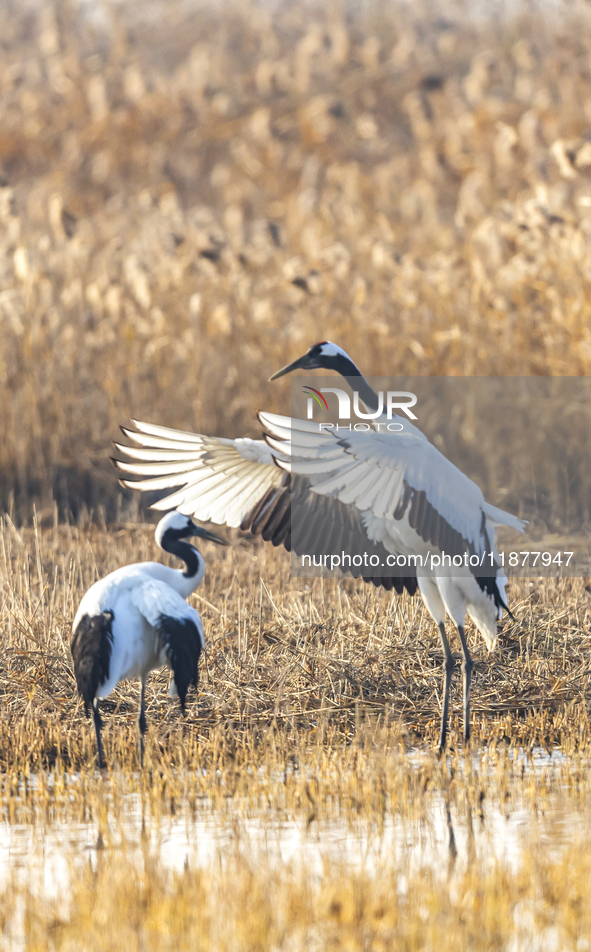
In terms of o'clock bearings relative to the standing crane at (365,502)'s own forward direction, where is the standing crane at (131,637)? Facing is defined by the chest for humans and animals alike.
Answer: the standing crane at (131,637) is roughly at 11 o'clock from the standing crane at (365,502).

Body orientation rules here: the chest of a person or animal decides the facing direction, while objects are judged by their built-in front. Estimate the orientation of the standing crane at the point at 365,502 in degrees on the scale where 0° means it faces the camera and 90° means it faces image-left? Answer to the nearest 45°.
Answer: approximately 90°

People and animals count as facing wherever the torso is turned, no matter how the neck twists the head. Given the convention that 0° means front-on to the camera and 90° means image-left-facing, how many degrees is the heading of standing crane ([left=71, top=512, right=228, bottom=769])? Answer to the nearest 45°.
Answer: approximately 225°

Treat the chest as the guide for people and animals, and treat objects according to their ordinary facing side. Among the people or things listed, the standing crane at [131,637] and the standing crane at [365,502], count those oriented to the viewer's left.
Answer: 1
